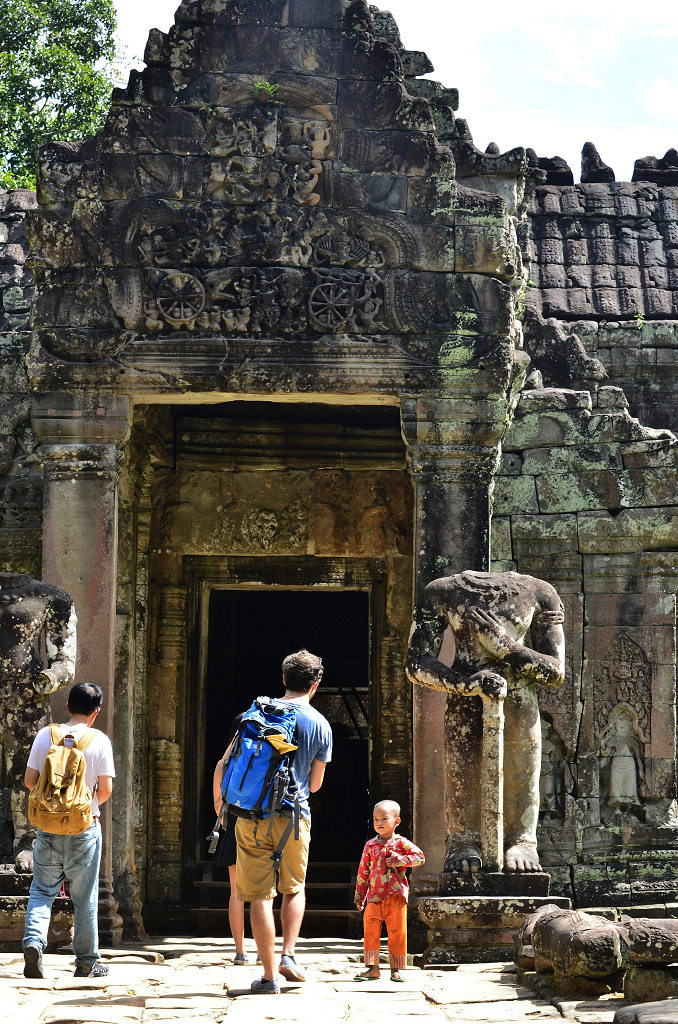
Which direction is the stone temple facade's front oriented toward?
toward the camera

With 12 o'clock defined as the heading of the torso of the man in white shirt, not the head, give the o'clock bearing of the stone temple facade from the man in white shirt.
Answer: The stone temple facade is roughly at 1 o'clock from the man in white shirt.

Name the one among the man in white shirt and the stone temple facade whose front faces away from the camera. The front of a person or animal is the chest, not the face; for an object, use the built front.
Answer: the man in white shirt

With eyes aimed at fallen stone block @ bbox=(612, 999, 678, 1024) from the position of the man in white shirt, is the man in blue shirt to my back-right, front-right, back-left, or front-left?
front-left

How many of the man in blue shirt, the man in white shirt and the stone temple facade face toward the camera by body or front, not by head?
1

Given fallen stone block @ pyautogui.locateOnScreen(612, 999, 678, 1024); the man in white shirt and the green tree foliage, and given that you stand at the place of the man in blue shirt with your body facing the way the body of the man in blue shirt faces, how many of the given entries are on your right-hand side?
1

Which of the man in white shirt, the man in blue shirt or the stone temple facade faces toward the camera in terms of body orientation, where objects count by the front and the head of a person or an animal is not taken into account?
the stone temple facade

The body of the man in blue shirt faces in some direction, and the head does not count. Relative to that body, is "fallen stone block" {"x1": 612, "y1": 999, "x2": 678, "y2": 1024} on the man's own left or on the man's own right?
on the man's own right

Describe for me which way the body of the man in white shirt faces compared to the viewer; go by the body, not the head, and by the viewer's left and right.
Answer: facing away from the viewer

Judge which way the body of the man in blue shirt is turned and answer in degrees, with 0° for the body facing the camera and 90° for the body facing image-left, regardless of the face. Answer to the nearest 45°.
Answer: approximately 225°

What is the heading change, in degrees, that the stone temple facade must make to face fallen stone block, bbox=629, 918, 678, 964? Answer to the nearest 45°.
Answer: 0° — it already faces it

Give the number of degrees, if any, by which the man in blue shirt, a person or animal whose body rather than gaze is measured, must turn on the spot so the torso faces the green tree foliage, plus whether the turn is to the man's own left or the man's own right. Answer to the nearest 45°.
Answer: approximately 45° to the man's own left

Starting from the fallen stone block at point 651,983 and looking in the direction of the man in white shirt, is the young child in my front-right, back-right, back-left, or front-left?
front-right

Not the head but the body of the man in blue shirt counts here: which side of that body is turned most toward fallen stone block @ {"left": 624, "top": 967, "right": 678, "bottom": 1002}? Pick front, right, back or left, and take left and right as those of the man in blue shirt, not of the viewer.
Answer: right

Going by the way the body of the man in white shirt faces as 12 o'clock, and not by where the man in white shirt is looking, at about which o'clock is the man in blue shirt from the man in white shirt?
The man in blue shirt is roughly at 4 o'clock from the man in white shirt.

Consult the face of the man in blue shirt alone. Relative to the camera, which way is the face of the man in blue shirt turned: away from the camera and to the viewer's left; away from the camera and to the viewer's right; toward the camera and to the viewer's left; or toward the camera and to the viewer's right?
away from the camera and to the viewer's right

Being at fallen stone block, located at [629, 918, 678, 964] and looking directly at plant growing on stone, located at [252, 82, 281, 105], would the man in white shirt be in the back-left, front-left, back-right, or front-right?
front-left
